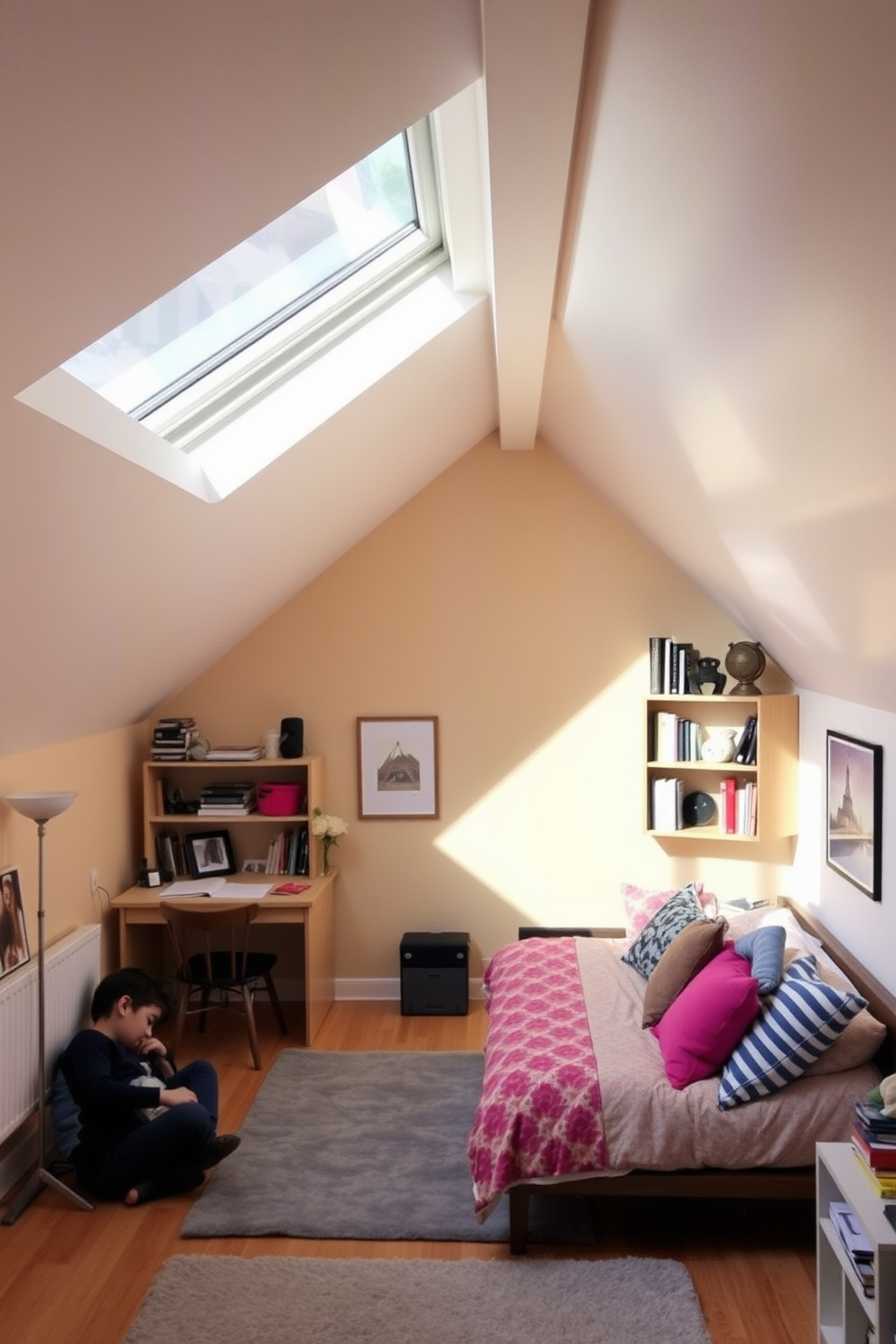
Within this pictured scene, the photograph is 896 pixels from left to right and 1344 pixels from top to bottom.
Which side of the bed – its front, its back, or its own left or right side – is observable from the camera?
left

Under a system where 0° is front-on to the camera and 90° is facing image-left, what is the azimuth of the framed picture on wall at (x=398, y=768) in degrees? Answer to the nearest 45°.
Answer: approximately 0°

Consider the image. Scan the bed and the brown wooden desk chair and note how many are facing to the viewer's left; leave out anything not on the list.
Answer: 1

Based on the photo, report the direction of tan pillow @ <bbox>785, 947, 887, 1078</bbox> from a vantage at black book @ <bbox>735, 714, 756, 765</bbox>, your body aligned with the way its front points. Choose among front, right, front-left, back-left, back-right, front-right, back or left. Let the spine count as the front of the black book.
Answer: front

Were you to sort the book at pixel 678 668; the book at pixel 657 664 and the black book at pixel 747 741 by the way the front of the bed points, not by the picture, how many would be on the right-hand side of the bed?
3

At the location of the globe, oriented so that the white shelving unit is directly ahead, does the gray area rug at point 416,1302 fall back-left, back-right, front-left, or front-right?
front-right

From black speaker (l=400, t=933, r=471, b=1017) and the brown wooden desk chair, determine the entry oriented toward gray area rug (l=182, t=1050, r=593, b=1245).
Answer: the black speaker

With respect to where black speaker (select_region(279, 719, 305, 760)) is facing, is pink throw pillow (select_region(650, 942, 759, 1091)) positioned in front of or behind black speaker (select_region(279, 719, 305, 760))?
in front

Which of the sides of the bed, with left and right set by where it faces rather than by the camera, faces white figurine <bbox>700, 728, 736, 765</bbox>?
right

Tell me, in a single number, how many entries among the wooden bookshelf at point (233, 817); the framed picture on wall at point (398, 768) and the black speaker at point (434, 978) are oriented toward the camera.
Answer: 3

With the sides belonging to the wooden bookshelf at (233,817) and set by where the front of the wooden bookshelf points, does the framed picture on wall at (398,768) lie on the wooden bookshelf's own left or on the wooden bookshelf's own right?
on the wooden bookshelf's own left

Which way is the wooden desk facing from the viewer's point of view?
toward the camera

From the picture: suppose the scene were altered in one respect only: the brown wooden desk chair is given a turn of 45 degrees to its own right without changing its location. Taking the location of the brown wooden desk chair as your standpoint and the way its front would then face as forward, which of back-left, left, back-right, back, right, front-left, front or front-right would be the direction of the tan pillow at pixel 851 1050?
front-right
